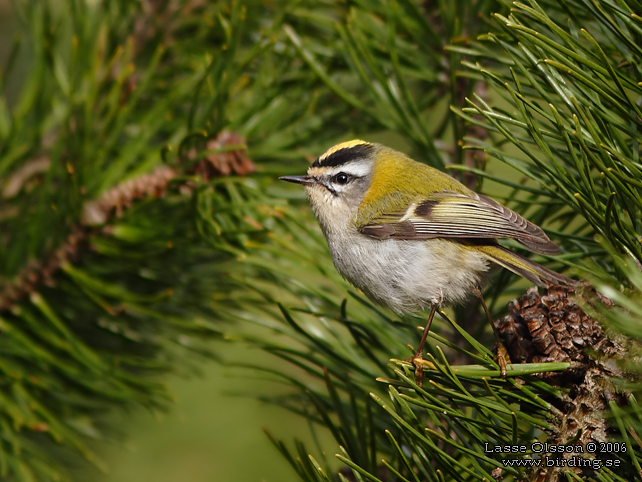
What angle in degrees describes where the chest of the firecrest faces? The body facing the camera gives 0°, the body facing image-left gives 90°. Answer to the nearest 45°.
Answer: approximately 90°
